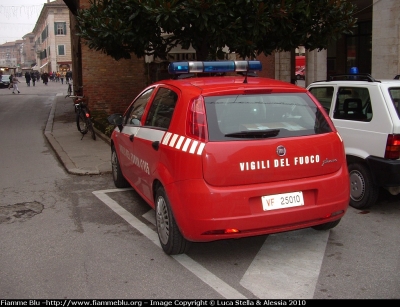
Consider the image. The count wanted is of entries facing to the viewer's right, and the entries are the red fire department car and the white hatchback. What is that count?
0

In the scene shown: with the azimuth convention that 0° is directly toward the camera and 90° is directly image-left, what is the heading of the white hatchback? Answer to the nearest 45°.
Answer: approximately 135°

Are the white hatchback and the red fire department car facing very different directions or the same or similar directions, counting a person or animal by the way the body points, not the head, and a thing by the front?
same or similar directions

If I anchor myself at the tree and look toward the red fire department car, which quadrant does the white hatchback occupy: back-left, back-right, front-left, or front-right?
front-left

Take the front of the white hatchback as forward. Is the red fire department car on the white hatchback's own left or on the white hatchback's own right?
on the white hatchback's own left

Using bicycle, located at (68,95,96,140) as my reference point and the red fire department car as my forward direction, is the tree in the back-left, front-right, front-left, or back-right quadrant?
front-left

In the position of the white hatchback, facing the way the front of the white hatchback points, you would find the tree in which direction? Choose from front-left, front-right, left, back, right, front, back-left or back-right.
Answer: front

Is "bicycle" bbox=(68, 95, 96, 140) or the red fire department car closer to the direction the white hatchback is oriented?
the bicycle

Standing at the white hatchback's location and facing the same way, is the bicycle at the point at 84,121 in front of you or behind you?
in front

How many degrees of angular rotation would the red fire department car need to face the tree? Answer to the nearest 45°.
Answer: approximately 45° to its right

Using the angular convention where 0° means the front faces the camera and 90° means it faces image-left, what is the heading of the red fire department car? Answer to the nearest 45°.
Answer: approximately 135°

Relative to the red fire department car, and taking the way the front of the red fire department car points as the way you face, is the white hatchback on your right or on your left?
on your right
